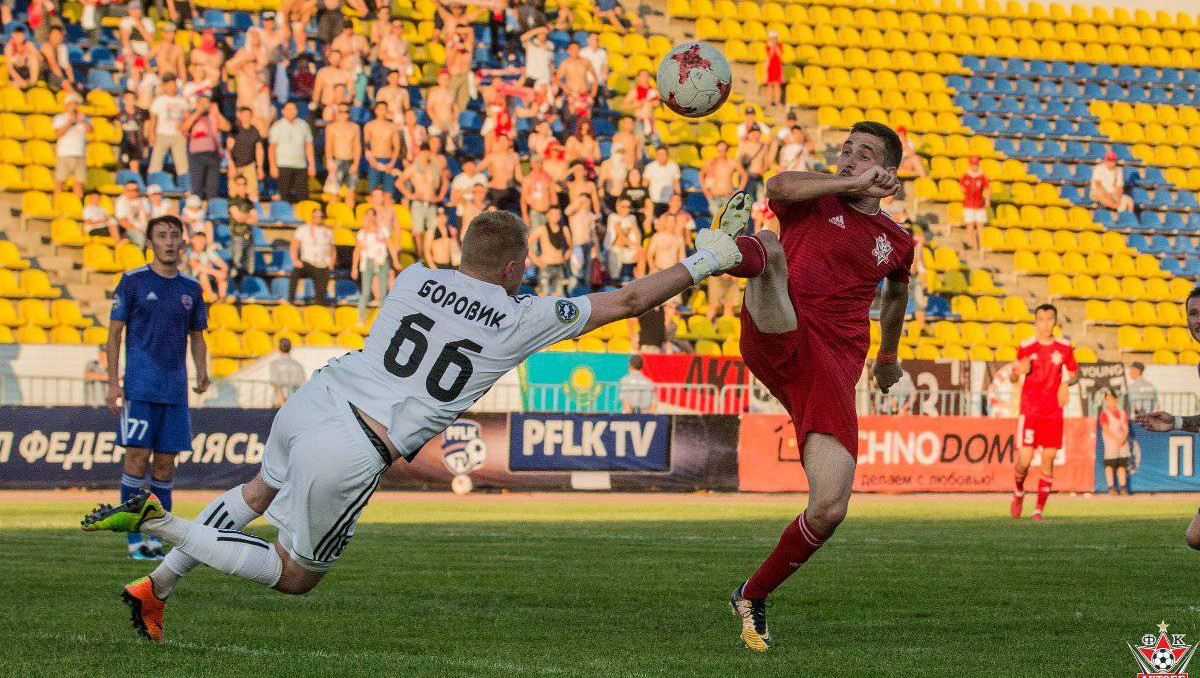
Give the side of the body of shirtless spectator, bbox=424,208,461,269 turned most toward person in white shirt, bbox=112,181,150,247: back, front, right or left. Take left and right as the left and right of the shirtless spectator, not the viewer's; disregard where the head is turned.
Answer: right

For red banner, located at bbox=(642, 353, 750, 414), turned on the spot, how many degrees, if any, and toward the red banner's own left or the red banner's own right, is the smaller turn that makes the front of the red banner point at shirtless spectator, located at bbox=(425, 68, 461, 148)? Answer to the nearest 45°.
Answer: approximately 135° to the red banner's own right

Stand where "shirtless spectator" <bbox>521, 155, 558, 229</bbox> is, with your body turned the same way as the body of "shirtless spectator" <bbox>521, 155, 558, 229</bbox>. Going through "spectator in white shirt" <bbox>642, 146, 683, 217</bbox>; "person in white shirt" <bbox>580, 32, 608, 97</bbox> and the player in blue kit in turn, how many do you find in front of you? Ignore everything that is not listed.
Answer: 1

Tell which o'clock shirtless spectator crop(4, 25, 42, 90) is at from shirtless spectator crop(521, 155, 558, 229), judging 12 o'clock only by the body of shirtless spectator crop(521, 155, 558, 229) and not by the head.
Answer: shirtless spectator crop(4, 25, 42, 90) is roughly at 3 o'clock from shirtless spectator crop(521, 155, 558, 229).

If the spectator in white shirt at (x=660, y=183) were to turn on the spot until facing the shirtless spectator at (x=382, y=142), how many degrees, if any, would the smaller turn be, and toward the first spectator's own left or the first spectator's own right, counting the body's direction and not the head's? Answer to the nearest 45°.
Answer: approximately 90° to the first spectator's own right

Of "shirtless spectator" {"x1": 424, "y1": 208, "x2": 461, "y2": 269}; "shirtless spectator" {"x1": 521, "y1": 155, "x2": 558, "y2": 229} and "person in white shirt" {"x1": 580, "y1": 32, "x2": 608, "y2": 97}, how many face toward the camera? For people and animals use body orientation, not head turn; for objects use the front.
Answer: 3

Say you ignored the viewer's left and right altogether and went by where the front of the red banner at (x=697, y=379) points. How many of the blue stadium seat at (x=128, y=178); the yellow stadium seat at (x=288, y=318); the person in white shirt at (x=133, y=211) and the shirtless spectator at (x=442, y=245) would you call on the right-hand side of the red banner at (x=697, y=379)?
4

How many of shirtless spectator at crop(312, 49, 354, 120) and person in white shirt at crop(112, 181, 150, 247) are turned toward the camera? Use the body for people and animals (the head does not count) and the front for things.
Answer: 2
